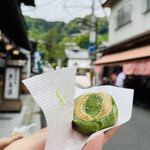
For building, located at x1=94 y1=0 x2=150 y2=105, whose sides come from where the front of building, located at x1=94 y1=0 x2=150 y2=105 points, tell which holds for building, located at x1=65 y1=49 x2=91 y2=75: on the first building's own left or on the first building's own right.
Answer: on the first building's own right

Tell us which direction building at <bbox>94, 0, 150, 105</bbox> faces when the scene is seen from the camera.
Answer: facing the viewer and to the left of the viewer
